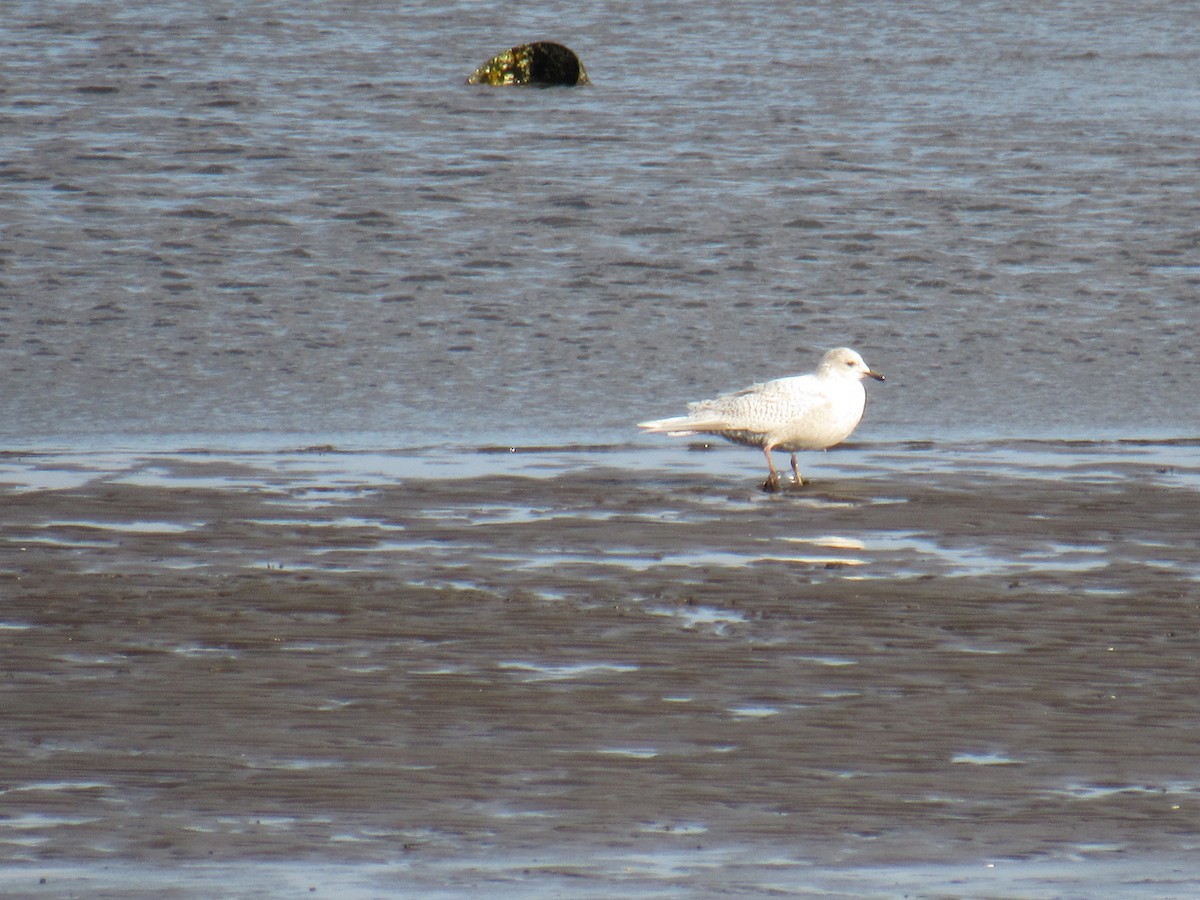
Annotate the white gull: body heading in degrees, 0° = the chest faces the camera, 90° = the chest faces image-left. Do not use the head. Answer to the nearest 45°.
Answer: approximately 270°
